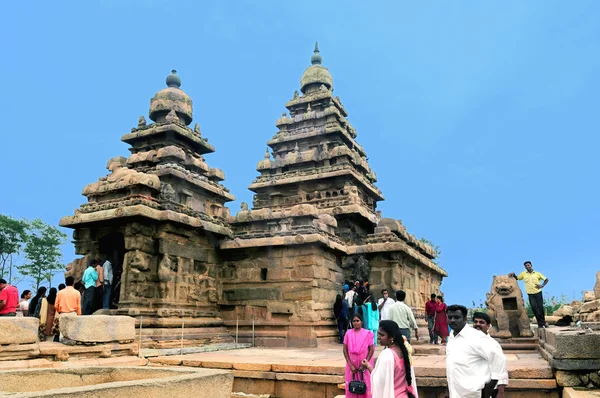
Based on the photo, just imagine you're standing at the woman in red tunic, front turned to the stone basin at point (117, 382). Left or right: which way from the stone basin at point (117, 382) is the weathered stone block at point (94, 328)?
right

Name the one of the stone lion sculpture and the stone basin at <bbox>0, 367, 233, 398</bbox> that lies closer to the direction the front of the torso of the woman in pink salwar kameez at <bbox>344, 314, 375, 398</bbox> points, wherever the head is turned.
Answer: the stone basin

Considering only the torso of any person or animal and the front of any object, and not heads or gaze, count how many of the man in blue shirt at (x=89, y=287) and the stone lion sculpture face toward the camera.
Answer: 1

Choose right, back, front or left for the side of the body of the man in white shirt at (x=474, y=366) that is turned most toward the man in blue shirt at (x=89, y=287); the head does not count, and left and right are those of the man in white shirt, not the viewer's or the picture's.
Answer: right
